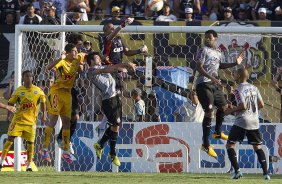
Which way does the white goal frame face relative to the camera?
toward the camera

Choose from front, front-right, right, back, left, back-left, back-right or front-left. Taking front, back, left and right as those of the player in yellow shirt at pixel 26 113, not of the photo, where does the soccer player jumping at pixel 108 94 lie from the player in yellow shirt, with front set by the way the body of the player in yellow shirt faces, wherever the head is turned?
front-left

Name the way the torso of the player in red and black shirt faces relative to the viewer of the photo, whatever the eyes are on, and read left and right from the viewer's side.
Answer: facing the viewer and to the right of the viewer

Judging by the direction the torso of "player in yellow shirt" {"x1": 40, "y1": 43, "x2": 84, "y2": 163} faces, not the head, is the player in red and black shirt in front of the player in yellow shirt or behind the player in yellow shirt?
in front

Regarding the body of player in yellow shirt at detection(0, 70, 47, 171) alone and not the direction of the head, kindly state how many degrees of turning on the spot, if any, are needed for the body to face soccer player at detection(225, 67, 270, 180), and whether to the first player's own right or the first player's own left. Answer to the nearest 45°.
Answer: approximately 45° to the first player's own left

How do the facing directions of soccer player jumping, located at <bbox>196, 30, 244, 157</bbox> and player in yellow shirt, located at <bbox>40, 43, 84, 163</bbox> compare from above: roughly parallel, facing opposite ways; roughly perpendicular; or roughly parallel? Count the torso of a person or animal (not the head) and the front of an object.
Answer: roughly parallel

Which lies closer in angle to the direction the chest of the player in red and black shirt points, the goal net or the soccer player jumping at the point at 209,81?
the soccer player jumping
